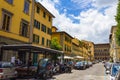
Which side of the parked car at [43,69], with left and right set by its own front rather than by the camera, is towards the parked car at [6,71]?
left

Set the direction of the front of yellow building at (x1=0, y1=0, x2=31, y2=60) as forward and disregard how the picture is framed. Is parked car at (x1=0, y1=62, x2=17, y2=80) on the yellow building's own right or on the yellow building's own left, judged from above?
on the yellow building's own right

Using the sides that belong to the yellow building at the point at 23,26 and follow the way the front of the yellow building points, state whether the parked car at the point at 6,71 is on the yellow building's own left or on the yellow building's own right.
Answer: on the yellow building's own right

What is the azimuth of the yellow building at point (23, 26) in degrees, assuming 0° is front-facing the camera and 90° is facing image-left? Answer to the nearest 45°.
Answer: approximately 315°

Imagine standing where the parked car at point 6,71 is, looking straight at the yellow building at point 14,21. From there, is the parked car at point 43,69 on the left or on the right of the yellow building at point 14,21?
right

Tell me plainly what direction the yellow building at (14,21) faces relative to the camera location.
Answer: facing the viewer and to the right of the viewer

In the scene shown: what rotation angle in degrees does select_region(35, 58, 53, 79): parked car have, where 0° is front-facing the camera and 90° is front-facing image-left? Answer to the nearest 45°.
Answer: approximately 135°

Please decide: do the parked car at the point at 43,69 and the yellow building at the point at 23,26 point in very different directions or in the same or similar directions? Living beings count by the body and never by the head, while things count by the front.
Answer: very different directions

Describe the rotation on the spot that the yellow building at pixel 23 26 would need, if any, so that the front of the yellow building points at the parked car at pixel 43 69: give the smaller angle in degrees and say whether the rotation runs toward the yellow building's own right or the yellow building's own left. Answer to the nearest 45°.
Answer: approximately 45° to the yellow building's own right
